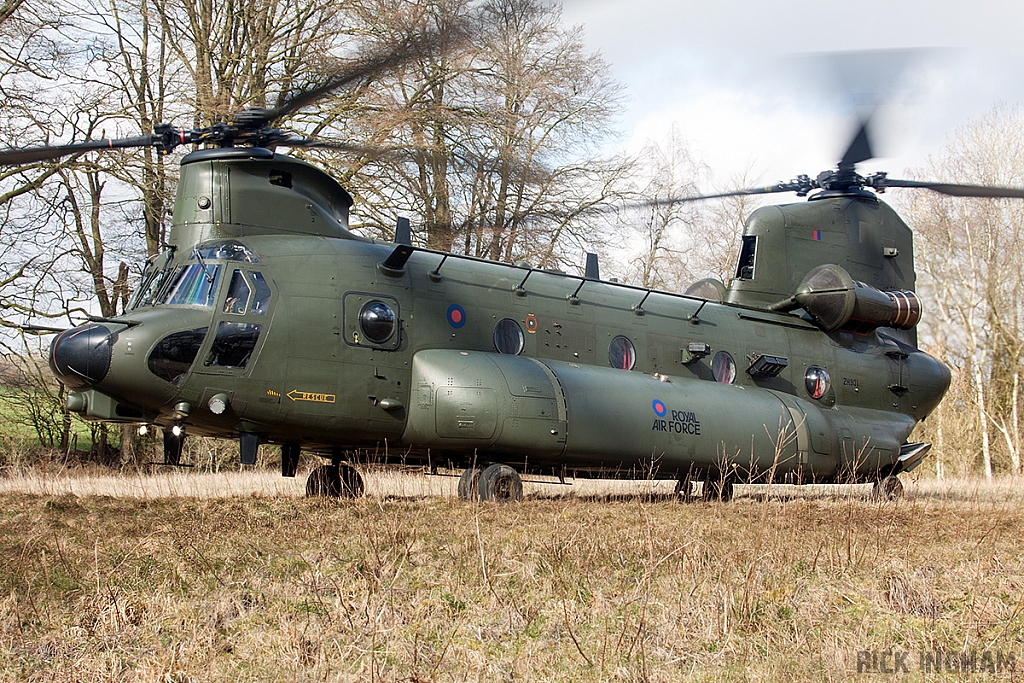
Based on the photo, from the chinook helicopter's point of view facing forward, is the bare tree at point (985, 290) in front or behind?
behind
